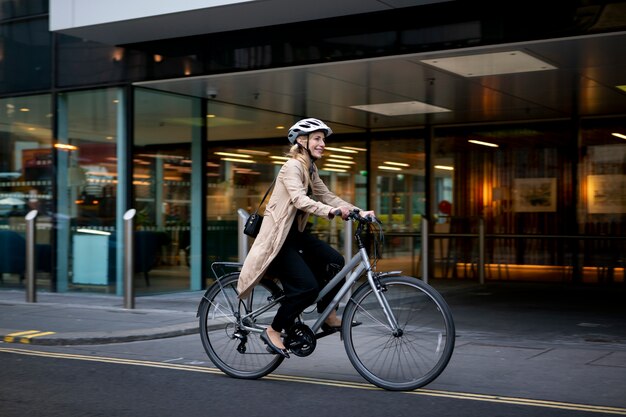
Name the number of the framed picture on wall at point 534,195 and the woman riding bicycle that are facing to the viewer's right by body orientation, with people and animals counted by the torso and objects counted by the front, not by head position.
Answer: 1

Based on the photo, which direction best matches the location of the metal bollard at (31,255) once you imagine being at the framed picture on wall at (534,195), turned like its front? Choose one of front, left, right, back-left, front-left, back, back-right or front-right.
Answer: front-right

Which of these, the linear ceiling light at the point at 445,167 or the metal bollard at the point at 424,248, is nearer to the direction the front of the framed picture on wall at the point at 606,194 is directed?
the metal bollard

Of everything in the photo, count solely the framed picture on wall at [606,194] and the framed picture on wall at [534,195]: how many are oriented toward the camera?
2

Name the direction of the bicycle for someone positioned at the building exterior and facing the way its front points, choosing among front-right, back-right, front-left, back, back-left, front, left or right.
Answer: front

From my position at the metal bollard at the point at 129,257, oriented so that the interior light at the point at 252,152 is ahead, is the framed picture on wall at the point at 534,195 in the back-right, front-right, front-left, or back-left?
front-right

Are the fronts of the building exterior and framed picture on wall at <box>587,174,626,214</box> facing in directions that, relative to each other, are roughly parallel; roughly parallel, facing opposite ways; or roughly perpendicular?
roughly parallel

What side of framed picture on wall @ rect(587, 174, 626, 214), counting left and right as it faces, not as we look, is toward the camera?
front

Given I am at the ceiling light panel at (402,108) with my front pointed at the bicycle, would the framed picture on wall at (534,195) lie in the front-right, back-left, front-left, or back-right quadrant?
back-left

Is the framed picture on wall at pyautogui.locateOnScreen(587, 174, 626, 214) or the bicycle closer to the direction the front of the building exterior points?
the bicycle

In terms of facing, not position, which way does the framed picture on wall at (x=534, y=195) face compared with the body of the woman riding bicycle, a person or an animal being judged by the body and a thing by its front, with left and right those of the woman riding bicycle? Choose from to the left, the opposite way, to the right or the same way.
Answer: to the right

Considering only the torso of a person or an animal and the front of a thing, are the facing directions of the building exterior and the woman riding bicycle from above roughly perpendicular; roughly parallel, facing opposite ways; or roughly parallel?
roughly perpendicular

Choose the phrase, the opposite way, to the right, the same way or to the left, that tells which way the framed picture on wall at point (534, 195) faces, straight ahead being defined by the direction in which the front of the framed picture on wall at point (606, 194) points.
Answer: the same way

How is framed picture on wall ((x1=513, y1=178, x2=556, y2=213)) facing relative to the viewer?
toward the camera

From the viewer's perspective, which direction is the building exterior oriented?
toward the camera

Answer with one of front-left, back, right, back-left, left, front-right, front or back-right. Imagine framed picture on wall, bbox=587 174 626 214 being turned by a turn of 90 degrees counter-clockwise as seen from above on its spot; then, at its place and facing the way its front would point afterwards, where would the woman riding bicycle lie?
right

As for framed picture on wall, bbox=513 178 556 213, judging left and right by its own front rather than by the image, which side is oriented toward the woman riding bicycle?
front

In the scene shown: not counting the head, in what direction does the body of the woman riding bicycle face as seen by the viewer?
to the viewer's right

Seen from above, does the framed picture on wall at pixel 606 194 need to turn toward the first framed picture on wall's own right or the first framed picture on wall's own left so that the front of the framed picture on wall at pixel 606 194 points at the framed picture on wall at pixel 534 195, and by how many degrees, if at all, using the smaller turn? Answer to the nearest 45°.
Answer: approximately 90° to the first framed picture on wall's own right
